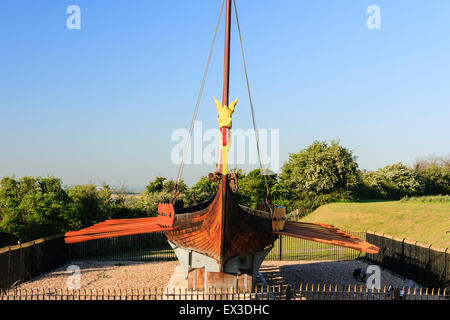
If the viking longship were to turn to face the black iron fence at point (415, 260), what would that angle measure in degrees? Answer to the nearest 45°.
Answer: approximately 135° to its left

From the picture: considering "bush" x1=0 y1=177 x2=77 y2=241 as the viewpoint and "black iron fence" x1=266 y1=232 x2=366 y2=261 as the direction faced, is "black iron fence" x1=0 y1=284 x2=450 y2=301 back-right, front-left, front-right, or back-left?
front-right

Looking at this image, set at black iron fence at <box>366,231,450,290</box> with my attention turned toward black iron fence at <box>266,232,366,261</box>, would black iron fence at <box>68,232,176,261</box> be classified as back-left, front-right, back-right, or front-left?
front-left

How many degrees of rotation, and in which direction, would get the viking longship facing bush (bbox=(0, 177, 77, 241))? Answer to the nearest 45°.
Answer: approximately 135° to its right

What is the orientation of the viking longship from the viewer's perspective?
toward the camera

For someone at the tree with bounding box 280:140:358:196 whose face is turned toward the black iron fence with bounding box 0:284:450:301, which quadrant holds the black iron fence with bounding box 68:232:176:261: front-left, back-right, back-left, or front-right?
front-right
